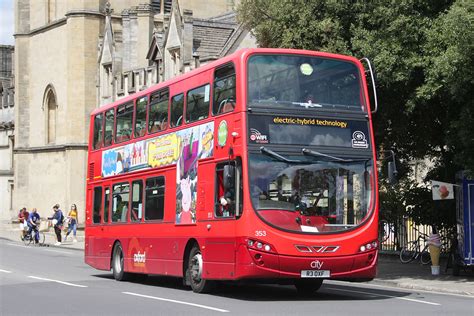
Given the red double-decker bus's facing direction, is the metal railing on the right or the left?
on its left

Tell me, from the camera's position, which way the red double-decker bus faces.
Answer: facing the viewer and to the right of the viewer
